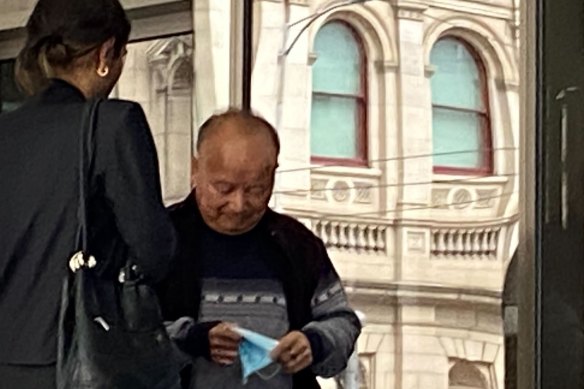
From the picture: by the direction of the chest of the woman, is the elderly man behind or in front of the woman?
in front

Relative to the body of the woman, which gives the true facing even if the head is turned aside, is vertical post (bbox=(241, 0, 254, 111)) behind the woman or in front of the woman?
in front

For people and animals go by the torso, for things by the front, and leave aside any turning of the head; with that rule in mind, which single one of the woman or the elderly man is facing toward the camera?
the elderly man

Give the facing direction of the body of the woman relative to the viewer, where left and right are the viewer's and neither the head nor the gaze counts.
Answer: facing away from the viewer and to the right of the viewer

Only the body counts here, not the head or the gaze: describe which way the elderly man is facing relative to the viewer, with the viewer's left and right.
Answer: facing the viewer

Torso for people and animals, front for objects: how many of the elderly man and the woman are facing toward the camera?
1

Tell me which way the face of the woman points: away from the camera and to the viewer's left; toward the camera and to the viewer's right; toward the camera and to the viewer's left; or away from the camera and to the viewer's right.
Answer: away from the camera and to the viewer's right
